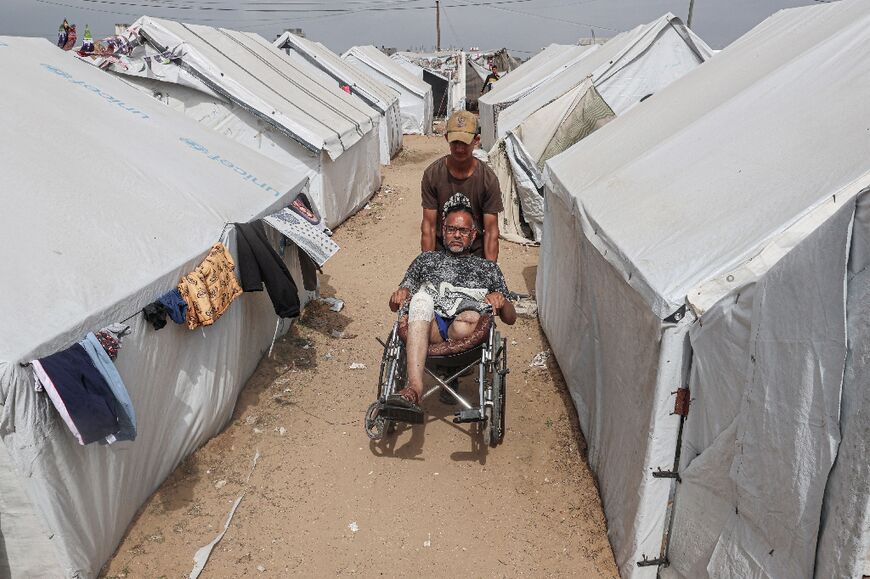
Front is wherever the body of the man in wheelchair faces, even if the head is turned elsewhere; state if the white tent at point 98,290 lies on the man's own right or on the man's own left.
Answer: on the man's own right

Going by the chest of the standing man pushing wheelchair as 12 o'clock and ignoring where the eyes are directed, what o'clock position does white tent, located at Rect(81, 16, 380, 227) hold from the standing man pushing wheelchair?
The white tent is roughly at 5 o'clock from the standing man pushing wheelchair.

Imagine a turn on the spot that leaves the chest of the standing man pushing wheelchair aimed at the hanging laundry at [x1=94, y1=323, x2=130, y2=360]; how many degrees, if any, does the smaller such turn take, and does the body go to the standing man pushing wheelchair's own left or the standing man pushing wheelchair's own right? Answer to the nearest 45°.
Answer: approximately 45° to the standing man pushing wheelchair's own right

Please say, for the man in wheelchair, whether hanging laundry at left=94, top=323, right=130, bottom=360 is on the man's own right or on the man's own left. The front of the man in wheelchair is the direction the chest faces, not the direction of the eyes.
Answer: on the man's own right

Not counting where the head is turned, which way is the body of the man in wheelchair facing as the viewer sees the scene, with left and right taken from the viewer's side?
facing the viewer

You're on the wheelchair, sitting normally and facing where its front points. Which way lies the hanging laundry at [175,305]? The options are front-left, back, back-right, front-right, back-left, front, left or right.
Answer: right

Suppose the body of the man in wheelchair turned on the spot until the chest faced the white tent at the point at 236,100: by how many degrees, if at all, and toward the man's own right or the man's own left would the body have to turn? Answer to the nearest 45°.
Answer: approximately 135° to the man's own right

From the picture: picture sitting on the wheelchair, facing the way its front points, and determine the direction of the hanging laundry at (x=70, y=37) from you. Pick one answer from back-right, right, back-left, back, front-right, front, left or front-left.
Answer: back-right

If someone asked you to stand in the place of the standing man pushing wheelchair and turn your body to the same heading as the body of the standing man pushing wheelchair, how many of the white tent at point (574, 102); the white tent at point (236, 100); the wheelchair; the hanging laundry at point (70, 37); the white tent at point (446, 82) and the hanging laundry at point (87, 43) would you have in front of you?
1
